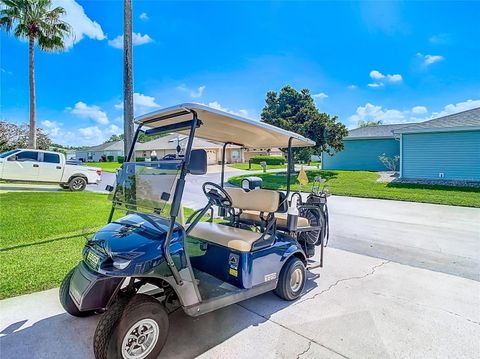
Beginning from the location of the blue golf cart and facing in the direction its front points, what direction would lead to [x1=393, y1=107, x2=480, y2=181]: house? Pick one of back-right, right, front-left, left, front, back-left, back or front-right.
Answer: back

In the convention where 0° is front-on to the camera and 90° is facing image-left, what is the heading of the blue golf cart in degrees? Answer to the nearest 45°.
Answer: approximately 45°

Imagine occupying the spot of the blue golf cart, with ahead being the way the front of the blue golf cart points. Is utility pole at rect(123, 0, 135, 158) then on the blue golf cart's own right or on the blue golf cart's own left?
on the blue golf cart's own right

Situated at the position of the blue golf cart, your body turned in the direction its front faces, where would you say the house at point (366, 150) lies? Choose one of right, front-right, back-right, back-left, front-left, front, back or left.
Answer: back

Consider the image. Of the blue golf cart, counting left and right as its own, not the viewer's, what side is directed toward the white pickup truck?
right

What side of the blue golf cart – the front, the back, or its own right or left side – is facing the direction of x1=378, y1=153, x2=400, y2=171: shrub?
back
